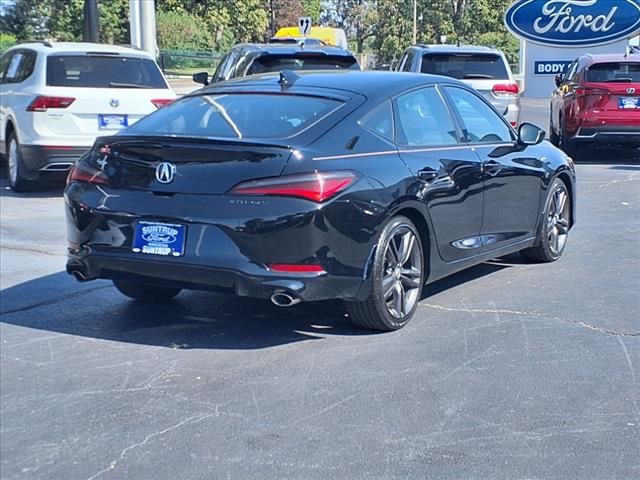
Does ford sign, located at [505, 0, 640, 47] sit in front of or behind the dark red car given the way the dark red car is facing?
in front

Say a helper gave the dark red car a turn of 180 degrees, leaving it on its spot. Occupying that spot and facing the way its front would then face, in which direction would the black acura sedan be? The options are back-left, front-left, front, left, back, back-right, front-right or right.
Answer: front

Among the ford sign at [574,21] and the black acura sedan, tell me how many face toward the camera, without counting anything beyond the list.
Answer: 1

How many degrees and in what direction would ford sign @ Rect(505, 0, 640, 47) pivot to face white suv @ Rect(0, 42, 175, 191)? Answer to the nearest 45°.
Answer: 0° — it already faces it

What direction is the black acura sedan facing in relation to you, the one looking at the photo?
facing away from the viewer and to the right of the viewer

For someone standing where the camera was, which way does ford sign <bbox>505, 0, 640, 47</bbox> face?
facing the viewer

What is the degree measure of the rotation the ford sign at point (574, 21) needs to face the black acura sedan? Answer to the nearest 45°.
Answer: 0° — it already faces it

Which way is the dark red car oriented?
away from the camera

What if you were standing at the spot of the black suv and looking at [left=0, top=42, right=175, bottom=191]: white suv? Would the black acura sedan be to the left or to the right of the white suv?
left

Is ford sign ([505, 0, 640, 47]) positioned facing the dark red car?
yes

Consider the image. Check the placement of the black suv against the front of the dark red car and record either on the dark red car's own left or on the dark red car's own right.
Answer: on the dark red car's own left

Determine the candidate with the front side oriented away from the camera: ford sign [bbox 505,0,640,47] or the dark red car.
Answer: the dark red car

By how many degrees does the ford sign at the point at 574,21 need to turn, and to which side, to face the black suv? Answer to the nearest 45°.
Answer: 0° — it already faces it

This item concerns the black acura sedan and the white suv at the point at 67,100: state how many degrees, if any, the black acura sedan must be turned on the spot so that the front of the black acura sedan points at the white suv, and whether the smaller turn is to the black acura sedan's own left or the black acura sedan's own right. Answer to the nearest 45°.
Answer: approximately 90° to the black acura sedan's own left
